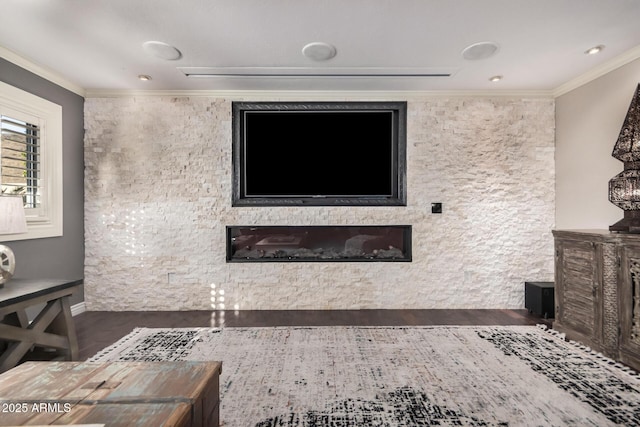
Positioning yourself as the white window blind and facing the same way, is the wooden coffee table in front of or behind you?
in front

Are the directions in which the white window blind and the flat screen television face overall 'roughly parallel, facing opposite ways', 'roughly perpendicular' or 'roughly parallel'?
roughly perpendicular

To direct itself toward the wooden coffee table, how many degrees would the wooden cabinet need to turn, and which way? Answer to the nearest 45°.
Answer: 0° — it already faces it

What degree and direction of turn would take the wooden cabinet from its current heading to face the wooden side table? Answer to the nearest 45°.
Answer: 0° — it already faces it

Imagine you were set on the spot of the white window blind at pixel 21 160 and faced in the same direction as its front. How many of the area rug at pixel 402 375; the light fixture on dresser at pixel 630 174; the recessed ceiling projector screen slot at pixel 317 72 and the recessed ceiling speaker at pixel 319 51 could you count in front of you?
4

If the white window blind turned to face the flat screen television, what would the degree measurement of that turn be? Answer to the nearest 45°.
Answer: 0° — it already faces it

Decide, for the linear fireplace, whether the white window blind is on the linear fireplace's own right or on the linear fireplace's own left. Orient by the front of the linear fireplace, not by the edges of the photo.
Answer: on the linear fireplace's own right

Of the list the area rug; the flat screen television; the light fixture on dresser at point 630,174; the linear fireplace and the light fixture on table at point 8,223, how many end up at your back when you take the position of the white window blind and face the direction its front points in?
0

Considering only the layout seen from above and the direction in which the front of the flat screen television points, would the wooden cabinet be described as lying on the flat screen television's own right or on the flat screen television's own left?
on the flat screen television's own left

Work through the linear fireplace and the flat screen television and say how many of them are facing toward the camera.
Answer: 2

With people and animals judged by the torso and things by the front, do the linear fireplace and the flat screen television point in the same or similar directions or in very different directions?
same or similar directions

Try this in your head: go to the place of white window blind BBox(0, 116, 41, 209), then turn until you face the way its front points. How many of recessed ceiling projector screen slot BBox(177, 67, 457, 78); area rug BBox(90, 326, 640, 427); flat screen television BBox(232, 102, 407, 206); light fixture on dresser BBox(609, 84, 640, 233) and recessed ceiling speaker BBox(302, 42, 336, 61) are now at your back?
0

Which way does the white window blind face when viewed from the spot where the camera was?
facing the viewer and to the right of the viewer

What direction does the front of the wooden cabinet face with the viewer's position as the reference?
facing the viewer and to the left of the viewer

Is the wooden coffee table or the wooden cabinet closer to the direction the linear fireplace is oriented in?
the wooden coffee table

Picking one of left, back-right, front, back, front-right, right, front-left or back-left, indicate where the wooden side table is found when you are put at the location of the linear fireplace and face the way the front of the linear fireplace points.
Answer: front-right

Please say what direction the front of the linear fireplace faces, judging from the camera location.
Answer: facing the viewer

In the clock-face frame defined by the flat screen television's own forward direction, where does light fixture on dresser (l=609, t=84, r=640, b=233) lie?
The light fixture on dresser is roughly at 10 o'clock from the flat screen television.

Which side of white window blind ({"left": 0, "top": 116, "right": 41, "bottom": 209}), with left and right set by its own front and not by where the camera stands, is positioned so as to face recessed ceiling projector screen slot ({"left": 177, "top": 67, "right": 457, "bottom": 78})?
front

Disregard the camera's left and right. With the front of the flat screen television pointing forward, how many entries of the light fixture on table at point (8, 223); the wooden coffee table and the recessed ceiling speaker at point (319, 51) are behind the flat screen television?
0

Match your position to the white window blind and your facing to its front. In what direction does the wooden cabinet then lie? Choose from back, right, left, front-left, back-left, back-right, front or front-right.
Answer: front

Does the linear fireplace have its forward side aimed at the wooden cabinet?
no

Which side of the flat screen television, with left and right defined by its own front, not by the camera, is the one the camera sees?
front
